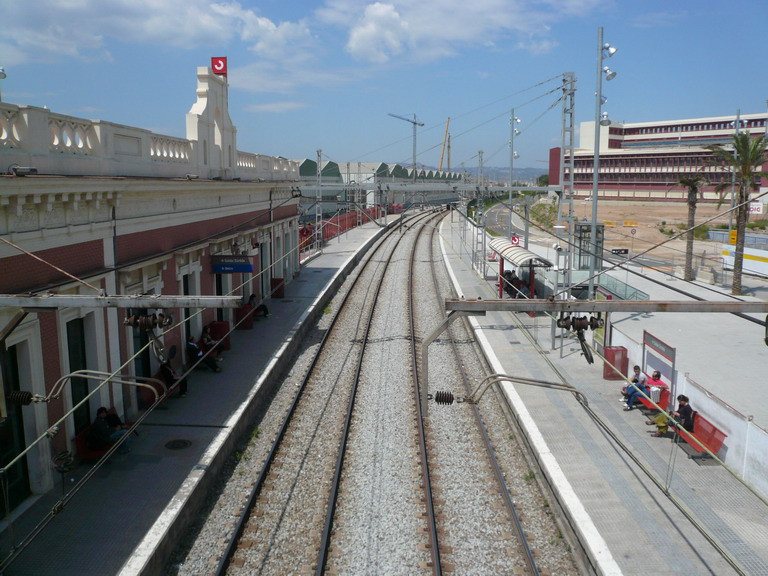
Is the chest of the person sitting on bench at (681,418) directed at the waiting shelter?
no

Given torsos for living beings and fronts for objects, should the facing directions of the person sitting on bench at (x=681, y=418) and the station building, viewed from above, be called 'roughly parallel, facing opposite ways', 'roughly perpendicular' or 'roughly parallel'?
roughly parallel, facing opposite ways

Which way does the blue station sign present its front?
toward the camera

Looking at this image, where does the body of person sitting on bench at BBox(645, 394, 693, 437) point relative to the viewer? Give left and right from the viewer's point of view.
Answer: facing to the left of the viewer

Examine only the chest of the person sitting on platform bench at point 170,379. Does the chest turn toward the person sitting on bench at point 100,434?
no

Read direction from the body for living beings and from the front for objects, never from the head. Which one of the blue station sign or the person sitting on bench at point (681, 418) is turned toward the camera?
the blue station sign

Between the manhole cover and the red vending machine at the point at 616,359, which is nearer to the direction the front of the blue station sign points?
the manhole cover

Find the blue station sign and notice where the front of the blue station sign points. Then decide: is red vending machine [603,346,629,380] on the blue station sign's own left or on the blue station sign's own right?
on the blue station sign's own left

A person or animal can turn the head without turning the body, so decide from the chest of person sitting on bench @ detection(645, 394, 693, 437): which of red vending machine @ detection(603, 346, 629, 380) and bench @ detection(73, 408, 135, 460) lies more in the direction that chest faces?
the bench

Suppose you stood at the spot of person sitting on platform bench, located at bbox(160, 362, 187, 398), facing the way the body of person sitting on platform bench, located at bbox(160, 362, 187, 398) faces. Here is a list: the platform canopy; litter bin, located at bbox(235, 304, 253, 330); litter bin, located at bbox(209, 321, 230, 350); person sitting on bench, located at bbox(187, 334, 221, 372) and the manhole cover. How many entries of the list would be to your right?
1

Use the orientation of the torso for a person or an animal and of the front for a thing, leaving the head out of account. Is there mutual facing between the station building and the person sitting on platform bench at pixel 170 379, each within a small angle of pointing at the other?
no

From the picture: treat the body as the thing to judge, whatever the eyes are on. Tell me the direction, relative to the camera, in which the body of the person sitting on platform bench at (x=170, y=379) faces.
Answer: to the viewer's right

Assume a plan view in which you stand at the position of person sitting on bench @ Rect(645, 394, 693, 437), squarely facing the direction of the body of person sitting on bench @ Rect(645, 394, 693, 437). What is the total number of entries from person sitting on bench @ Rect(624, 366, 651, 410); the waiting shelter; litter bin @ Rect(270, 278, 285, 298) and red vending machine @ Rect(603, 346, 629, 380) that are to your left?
0
